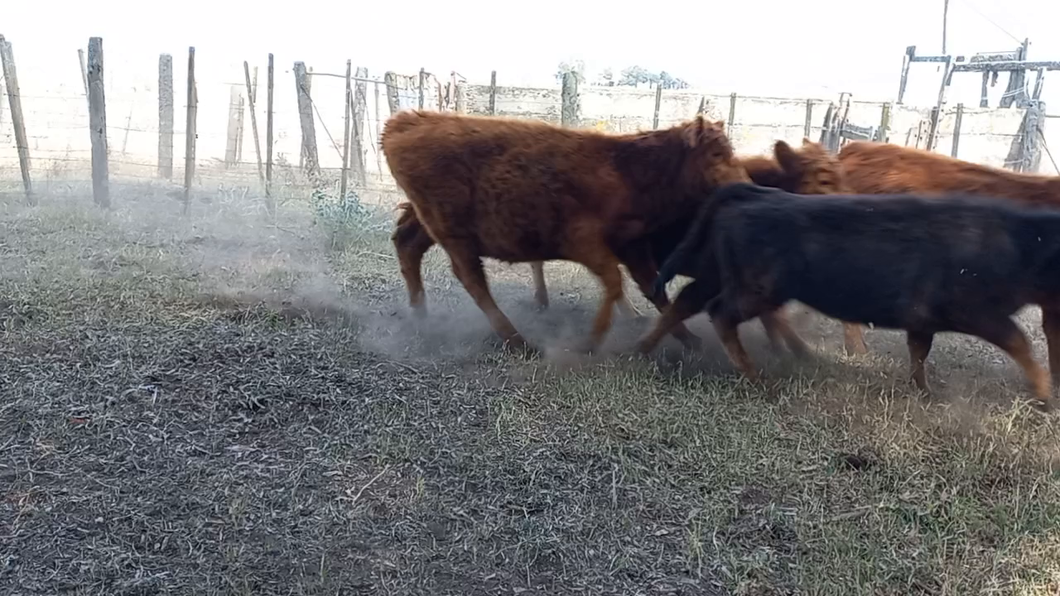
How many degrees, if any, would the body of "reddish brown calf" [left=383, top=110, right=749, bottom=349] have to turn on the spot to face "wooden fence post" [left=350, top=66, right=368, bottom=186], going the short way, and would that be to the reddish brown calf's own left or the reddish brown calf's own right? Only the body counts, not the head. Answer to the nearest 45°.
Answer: approximately 90° to the reddish brown calf's own left

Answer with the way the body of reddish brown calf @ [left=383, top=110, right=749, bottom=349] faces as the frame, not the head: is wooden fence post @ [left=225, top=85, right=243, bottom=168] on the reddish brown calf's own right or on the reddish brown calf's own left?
on the reddish brown calf's own left

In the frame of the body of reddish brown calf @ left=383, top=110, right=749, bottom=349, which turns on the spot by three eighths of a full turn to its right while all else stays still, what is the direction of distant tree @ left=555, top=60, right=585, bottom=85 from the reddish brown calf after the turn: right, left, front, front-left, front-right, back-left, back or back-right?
back-right

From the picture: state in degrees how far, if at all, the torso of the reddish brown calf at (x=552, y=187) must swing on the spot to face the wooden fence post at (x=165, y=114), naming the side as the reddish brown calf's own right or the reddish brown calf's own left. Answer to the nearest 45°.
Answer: approximately 135° to the reddish brown calf's own left

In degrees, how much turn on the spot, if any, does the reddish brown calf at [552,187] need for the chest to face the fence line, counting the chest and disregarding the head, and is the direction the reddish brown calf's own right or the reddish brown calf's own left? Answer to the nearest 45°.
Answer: approximately 90° to the reddish brown calf's own left

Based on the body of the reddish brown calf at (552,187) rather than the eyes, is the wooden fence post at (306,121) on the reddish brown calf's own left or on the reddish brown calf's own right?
on the reddish brown calf's own left

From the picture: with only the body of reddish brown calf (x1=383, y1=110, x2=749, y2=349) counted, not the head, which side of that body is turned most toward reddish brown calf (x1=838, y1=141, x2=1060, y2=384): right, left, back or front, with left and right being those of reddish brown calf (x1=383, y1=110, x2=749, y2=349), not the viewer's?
front

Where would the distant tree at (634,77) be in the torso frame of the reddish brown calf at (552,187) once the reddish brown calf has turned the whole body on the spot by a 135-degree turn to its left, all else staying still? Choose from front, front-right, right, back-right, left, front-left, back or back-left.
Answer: front-right

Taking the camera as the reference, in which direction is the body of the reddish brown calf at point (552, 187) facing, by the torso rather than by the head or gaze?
to the viewer's right
